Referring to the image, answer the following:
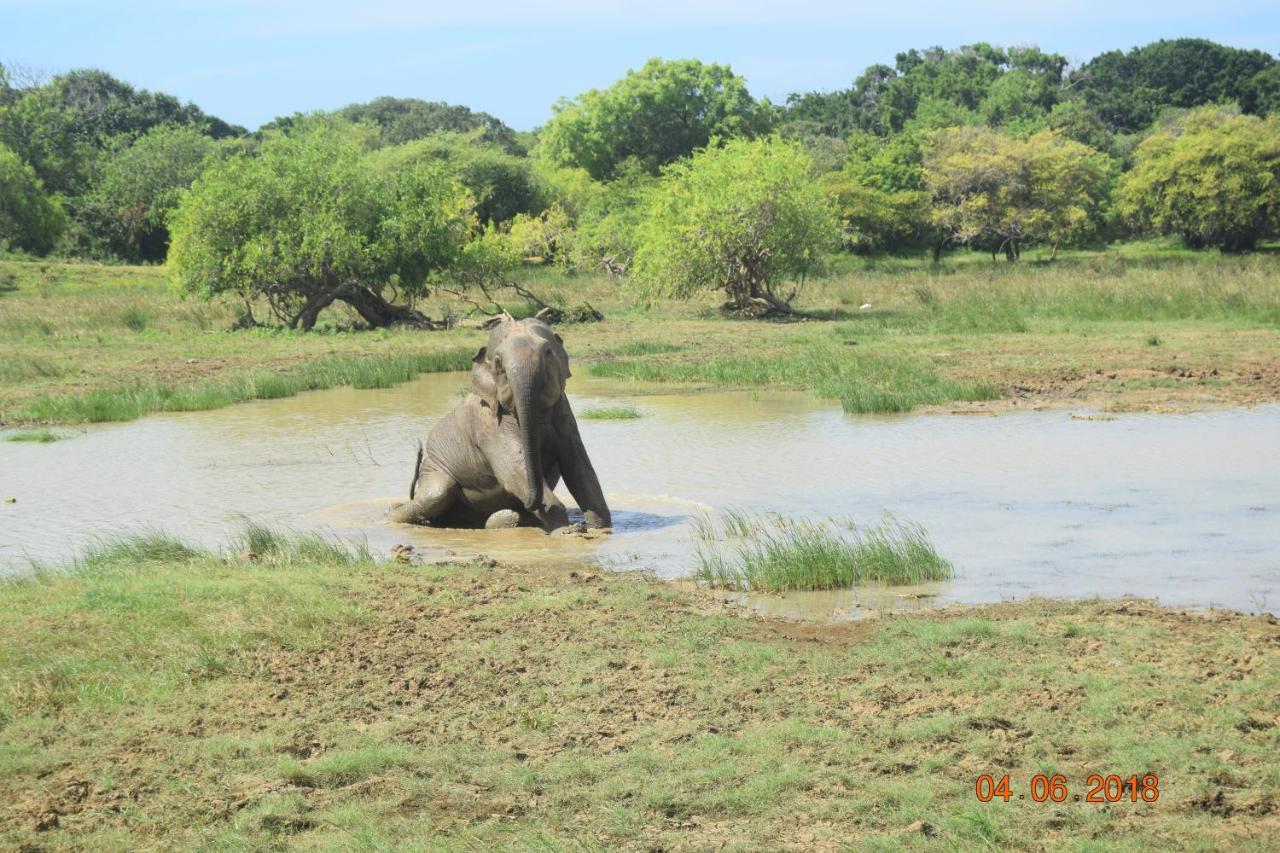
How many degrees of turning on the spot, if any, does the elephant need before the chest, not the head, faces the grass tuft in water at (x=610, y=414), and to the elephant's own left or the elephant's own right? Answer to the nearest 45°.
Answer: approximately 135° to the elephant's own left

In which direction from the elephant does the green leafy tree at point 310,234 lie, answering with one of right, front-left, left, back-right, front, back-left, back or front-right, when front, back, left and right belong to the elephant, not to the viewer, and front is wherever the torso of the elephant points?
back-left

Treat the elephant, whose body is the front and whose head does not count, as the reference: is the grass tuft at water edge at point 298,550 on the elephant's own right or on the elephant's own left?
on the elephant's own right

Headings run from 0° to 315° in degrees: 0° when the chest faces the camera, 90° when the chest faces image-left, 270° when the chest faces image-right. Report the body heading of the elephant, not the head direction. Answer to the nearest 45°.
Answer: approximately 315°

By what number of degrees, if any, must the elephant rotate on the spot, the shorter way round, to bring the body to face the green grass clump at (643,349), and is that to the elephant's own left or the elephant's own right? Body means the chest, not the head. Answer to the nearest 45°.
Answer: approximately 135° to the elephant's own left

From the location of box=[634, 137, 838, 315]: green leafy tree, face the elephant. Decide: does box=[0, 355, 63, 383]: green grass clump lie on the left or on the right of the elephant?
right

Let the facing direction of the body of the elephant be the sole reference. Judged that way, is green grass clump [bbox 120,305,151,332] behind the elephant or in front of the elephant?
behind
